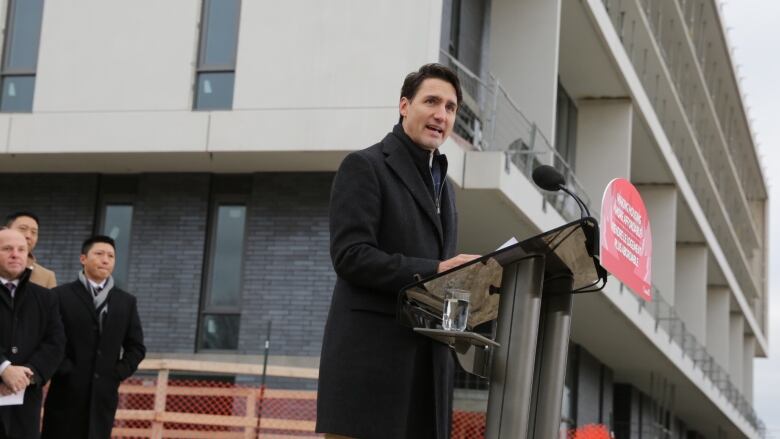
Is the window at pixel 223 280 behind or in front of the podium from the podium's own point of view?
behind

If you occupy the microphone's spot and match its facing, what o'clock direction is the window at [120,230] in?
The window is roughly at 2 o'clock from the microphone.

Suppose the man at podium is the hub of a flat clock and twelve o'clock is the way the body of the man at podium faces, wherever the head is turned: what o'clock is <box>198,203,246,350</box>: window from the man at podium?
The window is roughly at 7 o'clock from the man at podium.

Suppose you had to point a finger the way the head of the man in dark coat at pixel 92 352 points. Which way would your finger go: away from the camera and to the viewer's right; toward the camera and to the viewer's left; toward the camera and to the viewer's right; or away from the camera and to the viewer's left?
toward the camera and to the viewer's right

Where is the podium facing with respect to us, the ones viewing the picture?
facing the viewer and to the right of the viewer

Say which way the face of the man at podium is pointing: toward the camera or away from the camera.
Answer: toward the camera

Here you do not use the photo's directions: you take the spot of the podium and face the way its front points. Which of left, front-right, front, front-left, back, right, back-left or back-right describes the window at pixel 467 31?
back-left

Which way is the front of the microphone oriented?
to the viewer's left
